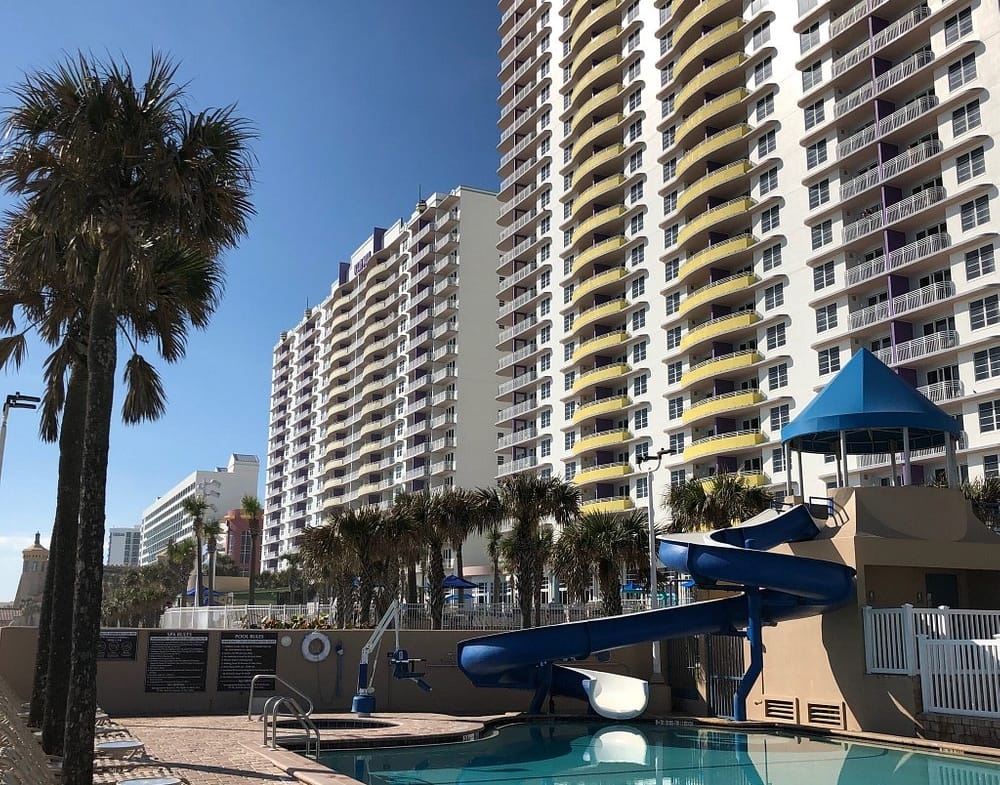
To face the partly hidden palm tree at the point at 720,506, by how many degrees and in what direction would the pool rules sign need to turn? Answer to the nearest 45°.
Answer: approximately 135° to its left

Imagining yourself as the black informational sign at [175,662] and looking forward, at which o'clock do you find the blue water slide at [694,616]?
The blue water slide is roughly at 10 o'clock from the black informational sign.

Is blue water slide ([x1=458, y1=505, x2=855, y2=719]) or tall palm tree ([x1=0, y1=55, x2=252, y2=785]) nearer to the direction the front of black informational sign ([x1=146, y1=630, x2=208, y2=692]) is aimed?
the tall palm tree

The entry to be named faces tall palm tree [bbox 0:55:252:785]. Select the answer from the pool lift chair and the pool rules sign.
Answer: the pool rules sign

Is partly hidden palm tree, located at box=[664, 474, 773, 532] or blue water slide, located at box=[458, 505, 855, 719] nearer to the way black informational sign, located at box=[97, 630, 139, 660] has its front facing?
the blue water slide

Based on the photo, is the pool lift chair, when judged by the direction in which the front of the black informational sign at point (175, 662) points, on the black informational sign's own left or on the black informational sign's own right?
on the black informational sign's own left
